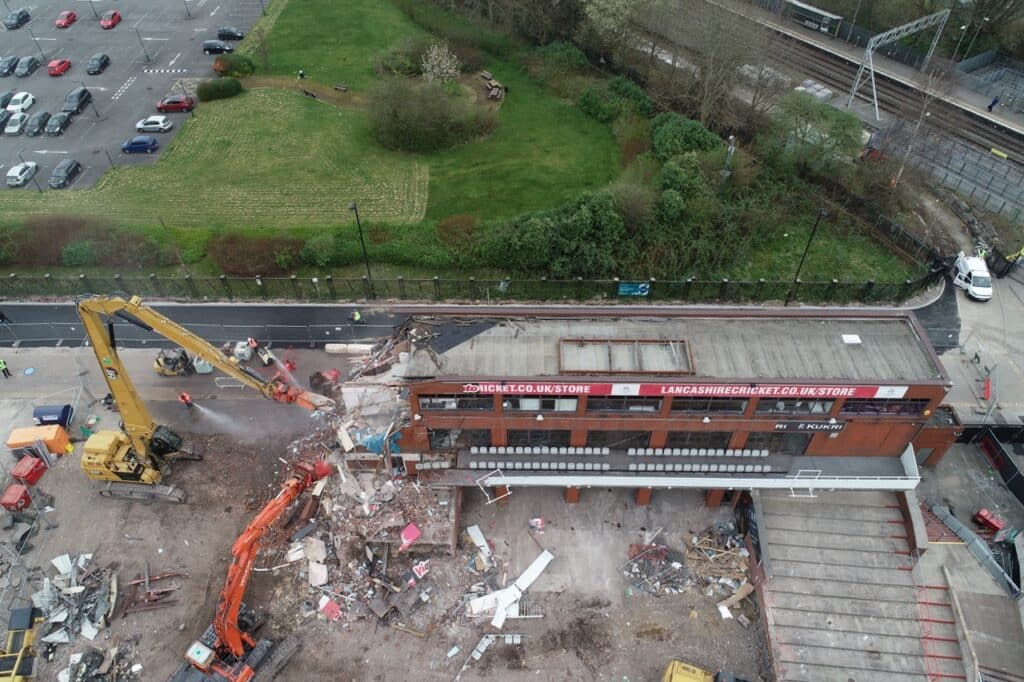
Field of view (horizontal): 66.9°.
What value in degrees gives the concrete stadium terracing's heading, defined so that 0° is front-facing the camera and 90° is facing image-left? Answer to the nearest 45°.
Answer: approximately 0°

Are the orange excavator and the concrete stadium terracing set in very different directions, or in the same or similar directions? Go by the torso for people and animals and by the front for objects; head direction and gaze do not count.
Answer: very different directions

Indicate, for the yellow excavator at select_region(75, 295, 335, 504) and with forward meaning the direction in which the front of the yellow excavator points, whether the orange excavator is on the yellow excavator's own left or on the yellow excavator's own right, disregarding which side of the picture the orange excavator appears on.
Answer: on the yellow excavator's own right

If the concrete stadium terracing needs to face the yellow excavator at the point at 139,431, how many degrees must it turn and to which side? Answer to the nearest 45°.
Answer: approximately 45° to its right

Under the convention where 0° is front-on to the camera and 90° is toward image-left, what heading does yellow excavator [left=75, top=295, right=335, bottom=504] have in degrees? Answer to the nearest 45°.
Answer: approximately 270°

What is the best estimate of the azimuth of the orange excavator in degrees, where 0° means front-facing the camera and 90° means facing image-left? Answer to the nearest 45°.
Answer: approximately 225°

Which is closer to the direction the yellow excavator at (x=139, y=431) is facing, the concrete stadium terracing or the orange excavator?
the concrete stadium terracing

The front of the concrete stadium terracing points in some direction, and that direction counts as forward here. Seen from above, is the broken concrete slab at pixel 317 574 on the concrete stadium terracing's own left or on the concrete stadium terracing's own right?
on the concrete stadium terracing's own right

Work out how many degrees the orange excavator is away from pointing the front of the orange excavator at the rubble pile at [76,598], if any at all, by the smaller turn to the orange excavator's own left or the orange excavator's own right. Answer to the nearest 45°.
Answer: approximately 90° to the orange excavator's own left

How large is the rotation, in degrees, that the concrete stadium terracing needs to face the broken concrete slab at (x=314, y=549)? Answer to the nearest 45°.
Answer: approximately 45° to its right
